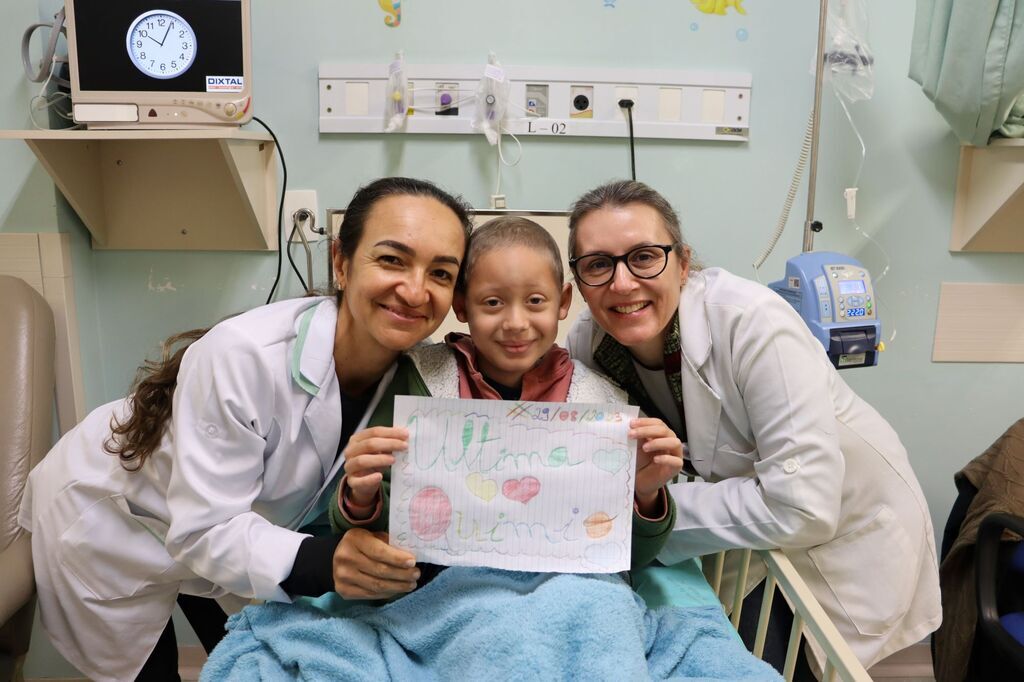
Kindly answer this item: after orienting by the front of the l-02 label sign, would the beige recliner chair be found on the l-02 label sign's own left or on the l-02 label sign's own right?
on the l-02 label sign's own right

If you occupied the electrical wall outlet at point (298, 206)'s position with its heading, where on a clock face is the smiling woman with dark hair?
The smiling woman with dark hair is roughly at 12 o'clock from the electrical wall outlet.

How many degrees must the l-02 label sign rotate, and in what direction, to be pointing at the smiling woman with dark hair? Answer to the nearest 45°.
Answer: approximately 45° to its right

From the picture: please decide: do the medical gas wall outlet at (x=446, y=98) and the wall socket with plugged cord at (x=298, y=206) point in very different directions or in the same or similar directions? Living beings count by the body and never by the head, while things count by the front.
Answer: same or similar directions

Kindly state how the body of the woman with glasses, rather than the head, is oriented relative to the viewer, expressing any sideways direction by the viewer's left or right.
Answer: facing the viewer and to the left of the viewer

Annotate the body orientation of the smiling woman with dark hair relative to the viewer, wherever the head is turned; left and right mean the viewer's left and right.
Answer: facing the viewer and to the right of the viewer

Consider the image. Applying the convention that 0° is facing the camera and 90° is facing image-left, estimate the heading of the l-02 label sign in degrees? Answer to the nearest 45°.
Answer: approximately 0°

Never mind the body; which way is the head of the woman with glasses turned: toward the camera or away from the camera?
toward the camera

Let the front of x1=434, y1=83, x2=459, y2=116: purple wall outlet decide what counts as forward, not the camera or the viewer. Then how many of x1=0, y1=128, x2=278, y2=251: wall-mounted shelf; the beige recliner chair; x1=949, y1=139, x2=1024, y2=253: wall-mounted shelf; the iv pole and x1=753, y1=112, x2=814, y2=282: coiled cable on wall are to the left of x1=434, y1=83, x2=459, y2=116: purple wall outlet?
3

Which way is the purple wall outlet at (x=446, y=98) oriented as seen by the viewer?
toward the camera

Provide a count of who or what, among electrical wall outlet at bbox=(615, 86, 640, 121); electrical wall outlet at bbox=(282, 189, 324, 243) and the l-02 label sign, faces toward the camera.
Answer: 3

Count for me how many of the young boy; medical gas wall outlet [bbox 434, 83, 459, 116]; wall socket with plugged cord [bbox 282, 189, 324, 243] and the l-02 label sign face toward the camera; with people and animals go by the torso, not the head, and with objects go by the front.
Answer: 4

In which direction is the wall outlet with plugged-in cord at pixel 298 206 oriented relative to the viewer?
toward the camera

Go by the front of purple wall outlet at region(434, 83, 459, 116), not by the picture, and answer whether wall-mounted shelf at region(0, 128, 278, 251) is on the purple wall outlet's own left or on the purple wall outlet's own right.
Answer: on the purple wall outlet's own right

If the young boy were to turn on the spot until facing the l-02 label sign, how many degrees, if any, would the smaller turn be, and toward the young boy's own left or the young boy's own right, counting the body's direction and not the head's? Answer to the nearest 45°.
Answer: approximately 180°
